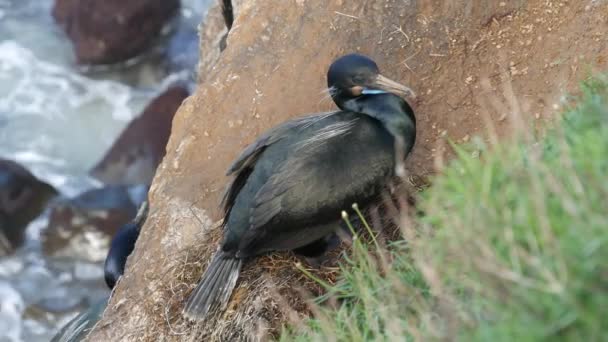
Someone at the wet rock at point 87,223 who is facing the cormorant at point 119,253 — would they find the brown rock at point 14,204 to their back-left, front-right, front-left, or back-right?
back-right

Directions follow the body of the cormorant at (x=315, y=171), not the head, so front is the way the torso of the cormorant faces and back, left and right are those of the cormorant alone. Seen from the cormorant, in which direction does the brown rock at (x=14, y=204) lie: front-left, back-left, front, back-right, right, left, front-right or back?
back-left

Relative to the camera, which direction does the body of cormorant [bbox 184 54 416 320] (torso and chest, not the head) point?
to the viewer's right
